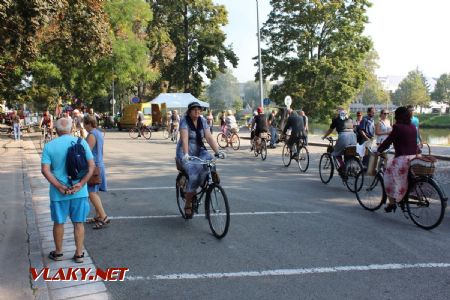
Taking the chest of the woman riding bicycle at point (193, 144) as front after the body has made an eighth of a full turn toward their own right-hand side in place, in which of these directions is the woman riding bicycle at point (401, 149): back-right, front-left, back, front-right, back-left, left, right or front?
left

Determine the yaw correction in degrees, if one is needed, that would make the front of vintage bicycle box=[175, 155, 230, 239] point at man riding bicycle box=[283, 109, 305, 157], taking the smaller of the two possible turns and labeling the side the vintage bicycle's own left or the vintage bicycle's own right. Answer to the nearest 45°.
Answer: approximately 135° to the vintage bicycle's own left

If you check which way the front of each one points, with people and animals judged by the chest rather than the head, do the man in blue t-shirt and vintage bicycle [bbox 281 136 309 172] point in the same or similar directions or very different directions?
same or similar directions

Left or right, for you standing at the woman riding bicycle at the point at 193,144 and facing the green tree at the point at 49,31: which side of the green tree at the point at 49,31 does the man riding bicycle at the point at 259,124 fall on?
right

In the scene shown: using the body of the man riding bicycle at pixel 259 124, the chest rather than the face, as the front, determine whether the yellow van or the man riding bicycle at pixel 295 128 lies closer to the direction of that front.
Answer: the yellow van

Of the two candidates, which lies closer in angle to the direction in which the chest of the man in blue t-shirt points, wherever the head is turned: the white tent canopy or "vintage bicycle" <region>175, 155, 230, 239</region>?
the white tent canopy

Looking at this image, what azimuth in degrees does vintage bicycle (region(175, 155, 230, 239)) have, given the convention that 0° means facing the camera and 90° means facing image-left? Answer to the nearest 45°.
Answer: approximately 315°

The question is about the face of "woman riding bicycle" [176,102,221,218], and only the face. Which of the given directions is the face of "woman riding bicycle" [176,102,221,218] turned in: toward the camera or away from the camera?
toward the camera

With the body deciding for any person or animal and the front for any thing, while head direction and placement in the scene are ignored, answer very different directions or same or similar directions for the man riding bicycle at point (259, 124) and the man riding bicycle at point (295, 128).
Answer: same or similar directions

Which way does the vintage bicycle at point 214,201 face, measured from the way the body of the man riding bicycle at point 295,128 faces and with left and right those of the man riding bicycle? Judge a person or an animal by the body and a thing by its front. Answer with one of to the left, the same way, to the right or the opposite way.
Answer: the opposite way

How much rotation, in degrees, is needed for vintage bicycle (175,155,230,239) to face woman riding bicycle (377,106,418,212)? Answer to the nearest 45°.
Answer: approximately 45° to its left

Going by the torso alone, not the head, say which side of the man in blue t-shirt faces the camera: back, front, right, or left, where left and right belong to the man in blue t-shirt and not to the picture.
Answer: back
